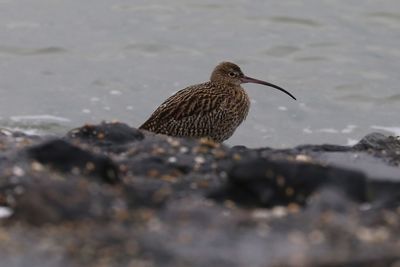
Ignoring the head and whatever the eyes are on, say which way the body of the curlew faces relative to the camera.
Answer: to the viewer's right
